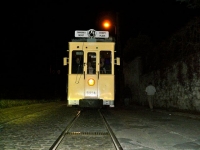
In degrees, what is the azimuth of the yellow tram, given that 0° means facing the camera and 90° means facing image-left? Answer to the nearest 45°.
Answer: approximately 0°

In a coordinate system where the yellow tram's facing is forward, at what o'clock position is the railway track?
The railway track is roughly at 12 o'clock from the yellow tram.
